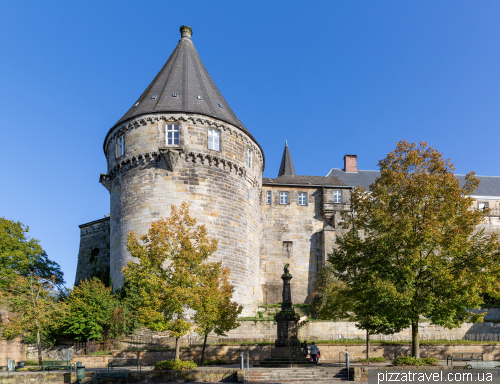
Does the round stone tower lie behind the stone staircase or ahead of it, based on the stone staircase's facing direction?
behind

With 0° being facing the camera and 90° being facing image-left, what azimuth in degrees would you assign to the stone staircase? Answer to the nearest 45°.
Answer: approximately 0°

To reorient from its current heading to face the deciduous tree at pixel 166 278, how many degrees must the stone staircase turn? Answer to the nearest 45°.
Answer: approximately 135° to its right

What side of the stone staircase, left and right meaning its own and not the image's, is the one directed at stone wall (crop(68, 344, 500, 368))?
back

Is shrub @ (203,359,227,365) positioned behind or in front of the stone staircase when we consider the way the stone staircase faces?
behind
